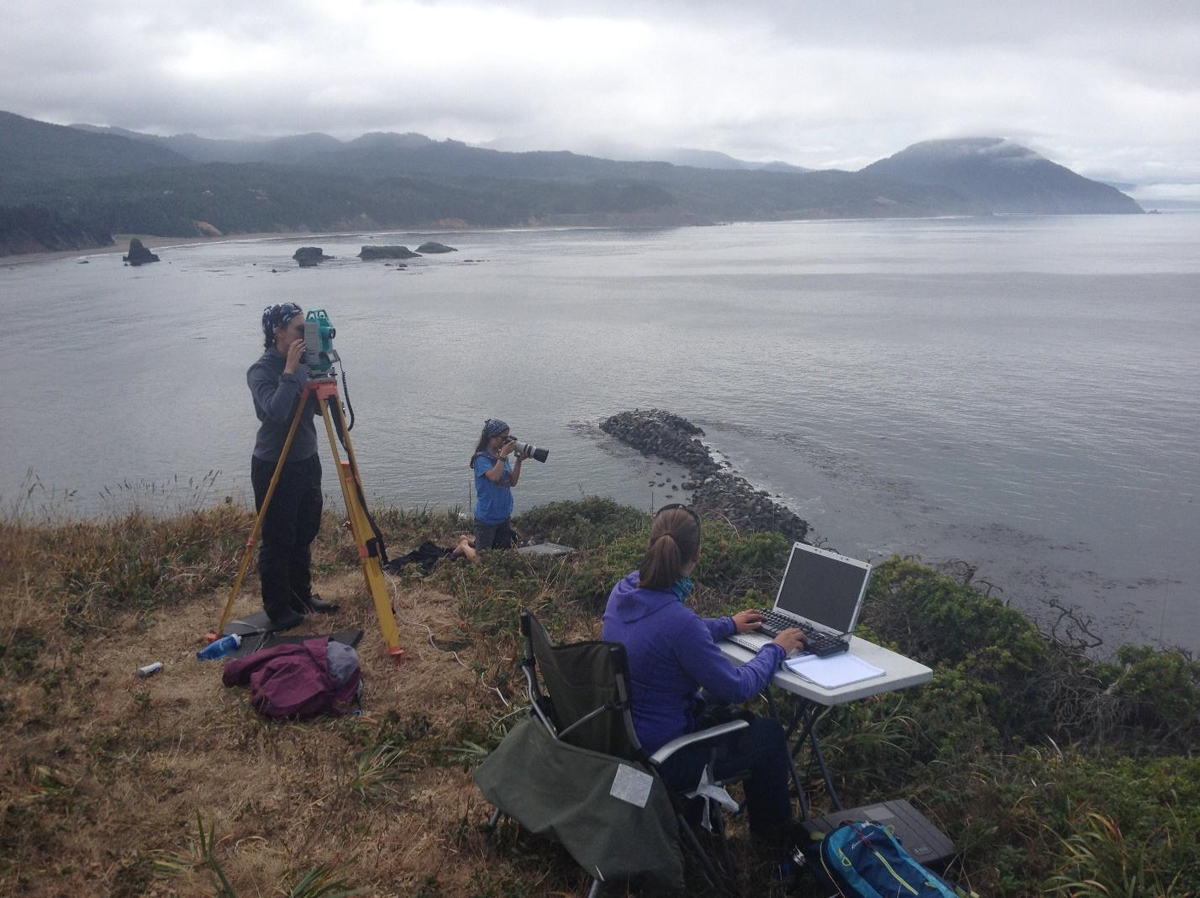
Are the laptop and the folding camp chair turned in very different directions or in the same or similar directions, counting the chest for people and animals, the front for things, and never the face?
very different directions

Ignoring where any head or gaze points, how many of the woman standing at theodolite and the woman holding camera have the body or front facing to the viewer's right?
2

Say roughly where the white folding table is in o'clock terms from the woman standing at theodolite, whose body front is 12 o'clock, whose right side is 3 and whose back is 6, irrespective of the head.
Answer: The white folding table is roughly at 2 o'clock from the woman standing at theodolite.

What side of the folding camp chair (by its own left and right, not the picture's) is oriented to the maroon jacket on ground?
left

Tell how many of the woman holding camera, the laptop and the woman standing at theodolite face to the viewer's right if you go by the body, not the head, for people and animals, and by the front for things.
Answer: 2

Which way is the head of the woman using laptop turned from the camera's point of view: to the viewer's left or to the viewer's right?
to the viewer's right

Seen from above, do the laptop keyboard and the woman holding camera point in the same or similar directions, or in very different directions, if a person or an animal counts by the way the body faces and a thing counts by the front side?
very different directions

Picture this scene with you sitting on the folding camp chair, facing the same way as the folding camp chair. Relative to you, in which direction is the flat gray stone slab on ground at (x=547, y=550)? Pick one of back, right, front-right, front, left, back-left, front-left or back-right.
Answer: front-left

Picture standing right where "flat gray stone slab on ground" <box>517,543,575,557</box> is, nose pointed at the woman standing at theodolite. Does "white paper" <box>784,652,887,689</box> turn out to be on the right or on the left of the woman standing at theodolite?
left

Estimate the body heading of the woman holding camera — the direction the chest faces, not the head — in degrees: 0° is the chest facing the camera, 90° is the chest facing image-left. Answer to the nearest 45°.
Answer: approximately 270°

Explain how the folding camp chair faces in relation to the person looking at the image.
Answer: facing away from the viewer and to the right of the viewer

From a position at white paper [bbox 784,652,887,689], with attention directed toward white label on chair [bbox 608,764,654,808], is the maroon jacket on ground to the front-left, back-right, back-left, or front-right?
front-right

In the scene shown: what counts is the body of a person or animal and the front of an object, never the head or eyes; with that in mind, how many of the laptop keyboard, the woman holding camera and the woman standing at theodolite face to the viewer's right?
2

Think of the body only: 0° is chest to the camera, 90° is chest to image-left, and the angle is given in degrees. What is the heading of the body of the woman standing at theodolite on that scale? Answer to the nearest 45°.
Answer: approximately 270°
